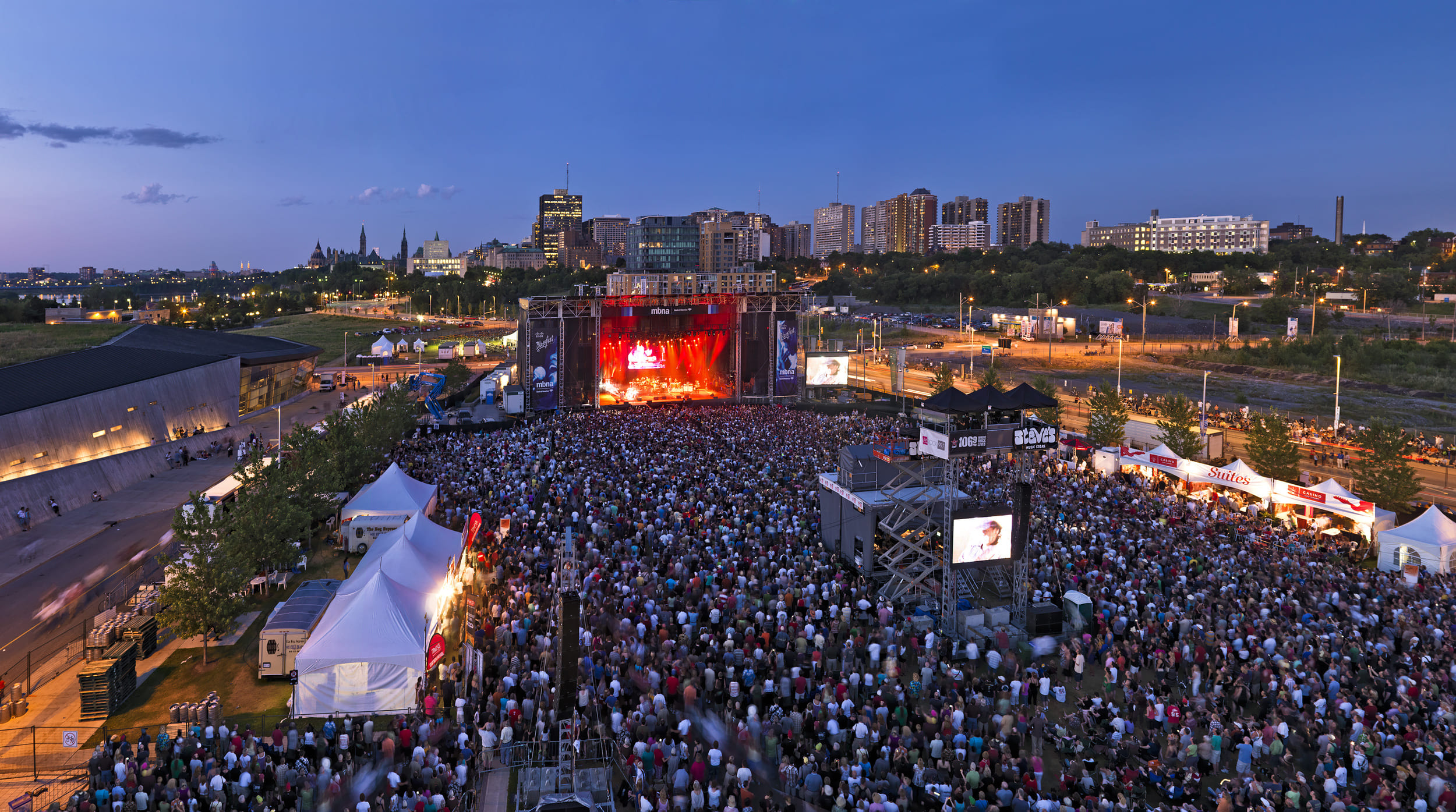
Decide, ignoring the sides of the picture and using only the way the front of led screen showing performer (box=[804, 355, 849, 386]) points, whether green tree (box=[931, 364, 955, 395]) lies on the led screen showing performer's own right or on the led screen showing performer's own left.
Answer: on the led screen showing performer's own left

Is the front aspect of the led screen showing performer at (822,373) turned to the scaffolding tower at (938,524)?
yes

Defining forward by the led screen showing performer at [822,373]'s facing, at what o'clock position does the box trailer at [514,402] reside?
The box trailer is roughly at 2 o'clock from the led screen showing performer.

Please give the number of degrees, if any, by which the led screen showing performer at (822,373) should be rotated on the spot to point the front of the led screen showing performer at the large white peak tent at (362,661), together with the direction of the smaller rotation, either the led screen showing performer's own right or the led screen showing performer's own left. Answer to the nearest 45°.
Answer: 0° — it already faces it

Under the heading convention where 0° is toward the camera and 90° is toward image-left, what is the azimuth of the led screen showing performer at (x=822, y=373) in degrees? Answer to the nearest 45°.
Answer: approximately 0°

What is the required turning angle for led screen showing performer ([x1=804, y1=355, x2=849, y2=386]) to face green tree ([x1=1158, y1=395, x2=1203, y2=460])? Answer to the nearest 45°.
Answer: approximately 45° to its left

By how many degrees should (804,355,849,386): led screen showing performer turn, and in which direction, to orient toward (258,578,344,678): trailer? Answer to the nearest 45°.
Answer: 0° — it already faces it

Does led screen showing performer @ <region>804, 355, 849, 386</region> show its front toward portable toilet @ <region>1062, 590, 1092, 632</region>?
yes
